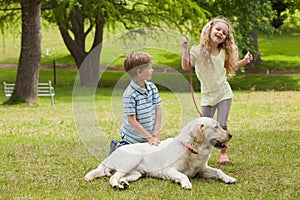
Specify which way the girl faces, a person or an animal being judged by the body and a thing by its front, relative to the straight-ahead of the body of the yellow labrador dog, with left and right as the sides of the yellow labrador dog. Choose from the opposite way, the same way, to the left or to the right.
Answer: to the right

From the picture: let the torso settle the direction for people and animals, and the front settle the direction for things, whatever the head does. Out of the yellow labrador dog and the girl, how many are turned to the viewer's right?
1

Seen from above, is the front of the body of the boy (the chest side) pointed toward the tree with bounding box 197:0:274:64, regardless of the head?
no

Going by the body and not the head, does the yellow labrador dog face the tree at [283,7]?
no

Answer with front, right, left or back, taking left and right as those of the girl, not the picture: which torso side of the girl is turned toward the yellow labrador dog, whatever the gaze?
front

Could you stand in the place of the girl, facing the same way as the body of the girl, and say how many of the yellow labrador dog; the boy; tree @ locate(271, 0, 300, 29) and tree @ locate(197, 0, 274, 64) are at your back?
2

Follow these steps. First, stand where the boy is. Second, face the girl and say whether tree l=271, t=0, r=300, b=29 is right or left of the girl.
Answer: left

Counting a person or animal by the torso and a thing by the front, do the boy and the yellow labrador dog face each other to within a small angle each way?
no

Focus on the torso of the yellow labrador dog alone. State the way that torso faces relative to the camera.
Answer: to the viewer's right

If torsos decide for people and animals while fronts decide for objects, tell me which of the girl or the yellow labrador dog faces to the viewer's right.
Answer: the yellow labrador dog

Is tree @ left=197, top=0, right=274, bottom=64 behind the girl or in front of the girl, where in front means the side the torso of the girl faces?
behind

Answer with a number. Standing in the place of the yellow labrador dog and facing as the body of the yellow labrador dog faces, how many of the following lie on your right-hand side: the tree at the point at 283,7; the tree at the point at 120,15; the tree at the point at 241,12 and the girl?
0

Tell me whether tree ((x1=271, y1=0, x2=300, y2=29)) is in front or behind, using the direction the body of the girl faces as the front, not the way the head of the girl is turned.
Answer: behind

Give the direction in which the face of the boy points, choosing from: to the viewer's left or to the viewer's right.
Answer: to the viewer's right

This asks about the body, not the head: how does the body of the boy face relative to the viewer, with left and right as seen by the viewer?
facing the viewer and to the right of the viewer

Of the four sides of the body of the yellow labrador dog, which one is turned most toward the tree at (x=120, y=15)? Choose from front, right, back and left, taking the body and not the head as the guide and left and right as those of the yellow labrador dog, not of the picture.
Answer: left

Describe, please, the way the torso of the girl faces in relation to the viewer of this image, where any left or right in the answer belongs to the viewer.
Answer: facing the viewer
